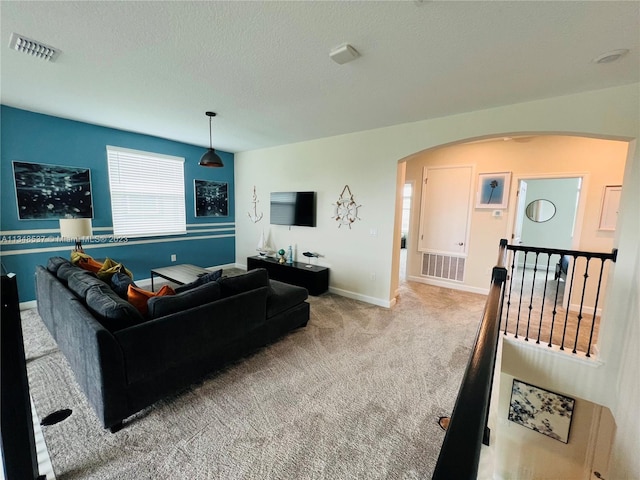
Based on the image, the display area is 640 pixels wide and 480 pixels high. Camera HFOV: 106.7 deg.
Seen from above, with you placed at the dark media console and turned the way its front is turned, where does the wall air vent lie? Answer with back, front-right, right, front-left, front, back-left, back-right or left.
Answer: back-left

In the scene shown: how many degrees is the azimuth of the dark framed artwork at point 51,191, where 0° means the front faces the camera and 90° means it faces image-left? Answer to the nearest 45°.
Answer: approximately 315°

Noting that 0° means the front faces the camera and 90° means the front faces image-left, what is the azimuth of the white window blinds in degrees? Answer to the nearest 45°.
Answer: approximately 315°

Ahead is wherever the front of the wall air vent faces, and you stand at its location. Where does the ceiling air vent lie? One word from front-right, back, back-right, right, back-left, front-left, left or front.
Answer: front-right

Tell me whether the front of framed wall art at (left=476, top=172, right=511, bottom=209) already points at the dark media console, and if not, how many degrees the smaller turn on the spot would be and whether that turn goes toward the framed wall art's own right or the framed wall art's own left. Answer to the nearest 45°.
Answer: approximately 45° to the framed wall art's own right

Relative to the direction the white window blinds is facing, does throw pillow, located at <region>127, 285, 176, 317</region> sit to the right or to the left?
on its right

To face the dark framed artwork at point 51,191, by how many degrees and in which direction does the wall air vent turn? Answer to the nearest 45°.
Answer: approximately 45° to its right

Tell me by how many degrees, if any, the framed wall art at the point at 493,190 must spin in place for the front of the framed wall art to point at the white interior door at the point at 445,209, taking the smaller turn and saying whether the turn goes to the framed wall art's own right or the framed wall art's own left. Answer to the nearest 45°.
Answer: approximately 90° to the framed wall art's own right
